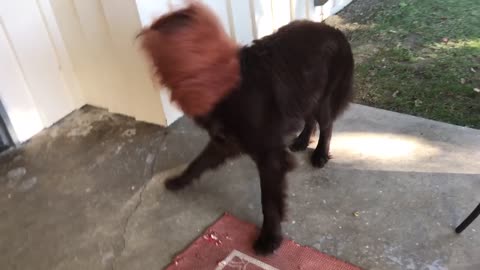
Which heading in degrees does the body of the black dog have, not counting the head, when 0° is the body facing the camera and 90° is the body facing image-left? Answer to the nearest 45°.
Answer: approximately 45°
